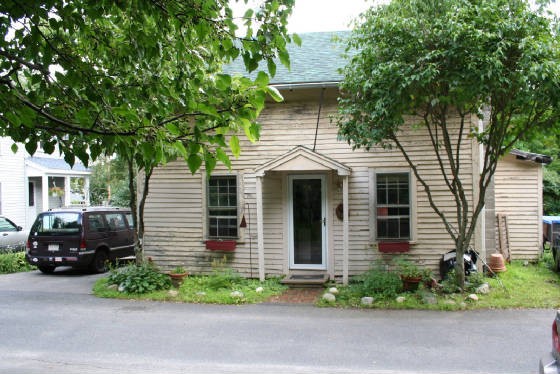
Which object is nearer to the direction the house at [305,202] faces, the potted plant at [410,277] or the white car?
the potted plant

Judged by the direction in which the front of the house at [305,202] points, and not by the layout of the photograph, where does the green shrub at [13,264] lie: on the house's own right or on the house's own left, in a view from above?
on the house's own right

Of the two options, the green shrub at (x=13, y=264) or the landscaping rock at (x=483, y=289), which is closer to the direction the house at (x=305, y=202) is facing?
the landscaping rock

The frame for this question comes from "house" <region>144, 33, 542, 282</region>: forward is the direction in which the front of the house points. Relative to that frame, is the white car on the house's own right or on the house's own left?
on the house's own right

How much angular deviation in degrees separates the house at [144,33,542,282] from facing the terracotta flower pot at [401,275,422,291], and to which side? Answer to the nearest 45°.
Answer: approximately 45° to its left

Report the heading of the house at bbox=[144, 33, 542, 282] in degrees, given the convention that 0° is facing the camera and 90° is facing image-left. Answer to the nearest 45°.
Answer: approximately 0°

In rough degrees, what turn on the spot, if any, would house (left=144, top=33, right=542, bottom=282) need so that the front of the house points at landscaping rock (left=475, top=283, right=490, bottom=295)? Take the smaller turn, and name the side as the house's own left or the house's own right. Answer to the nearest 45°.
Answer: approximately 45° to the house's own left

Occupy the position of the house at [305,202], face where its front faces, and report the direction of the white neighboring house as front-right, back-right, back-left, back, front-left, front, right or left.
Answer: back-right
